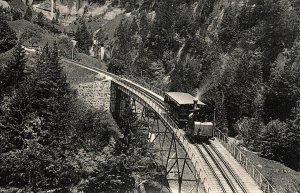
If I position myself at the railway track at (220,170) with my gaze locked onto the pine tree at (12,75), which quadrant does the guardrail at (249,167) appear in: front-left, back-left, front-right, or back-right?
back-right

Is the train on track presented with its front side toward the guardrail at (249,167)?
yes

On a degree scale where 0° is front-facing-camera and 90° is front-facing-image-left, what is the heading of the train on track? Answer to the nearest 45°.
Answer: approximately 315°

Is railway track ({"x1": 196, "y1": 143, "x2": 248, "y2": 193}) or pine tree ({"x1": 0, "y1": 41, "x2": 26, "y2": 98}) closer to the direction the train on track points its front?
the railway track

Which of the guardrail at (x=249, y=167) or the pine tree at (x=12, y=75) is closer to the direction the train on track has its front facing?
the guardrail

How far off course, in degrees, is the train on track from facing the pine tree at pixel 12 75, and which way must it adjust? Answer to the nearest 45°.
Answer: approximately 180°
